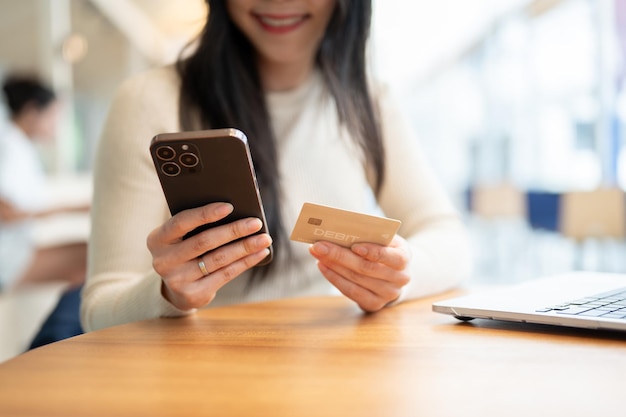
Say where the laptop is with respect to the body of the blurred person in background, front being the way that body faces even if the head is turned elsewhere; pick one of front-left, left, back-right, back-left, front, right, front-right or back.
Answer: right

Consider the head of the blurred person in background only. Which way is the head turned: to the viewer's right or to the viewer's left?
to the viewer's right

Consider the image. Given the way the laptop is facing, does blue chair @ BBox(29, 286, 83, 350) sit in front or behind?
in front

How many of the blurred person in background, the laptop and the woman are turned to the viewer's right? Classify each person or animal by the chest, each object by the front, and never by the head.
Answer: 1

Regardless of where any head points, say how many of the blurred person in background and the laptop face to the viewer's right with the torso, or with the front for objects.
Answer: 1

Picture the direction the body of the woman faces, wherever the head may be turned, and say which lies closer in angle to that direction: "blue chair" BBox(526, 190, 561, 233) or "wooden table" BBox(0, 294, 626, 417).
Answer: the wooden table

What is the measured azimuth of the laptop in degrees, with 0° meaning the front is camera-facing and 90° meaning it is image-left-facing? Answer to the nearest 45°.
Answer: approximately 135°

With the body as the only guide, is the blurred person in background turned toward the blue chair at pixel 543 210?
yes

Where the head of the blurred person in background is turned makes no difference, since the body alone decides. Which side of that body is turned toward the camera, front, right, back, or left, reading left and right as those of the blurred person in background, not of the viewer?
right

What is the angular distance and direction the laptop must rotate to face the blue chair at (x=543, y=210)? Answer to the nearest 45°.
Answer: approximately 45° to its right

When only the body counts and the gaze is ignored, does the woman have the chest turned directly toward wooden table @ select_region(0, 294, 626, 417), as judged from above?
yes

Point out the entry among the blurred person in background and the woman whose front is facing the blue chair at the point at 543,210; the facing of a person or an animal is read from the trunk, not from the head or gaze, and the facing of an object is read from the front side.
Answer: the blurred person in background

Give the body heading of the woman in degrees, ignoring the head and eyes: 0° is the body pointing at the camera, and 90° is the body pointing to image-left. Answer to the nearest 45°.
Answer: approximately 0°

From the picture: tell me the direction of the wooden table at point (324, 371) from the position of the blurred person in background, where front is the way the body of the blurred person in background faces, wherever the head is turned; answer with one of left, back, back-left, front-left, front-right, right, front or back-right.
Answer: right
